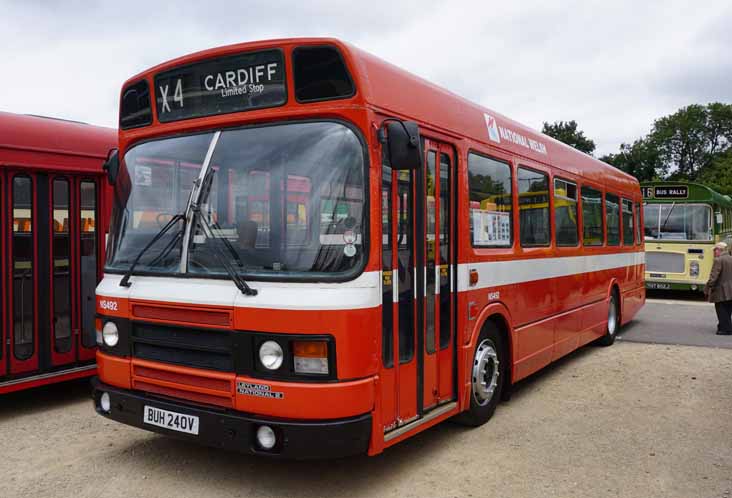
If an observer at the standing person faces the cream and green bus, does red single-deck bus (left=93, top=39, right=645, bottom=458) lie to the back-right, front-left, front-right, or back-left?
back-left

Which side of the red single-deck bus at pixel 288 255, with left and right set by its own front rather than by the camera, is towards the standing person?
back

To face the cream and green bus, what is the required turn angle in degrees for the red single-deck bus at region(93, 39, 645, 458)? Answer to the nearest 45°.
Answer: approximately 180°

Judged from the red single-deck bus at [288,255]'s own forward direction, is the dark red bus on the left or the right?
on its right
